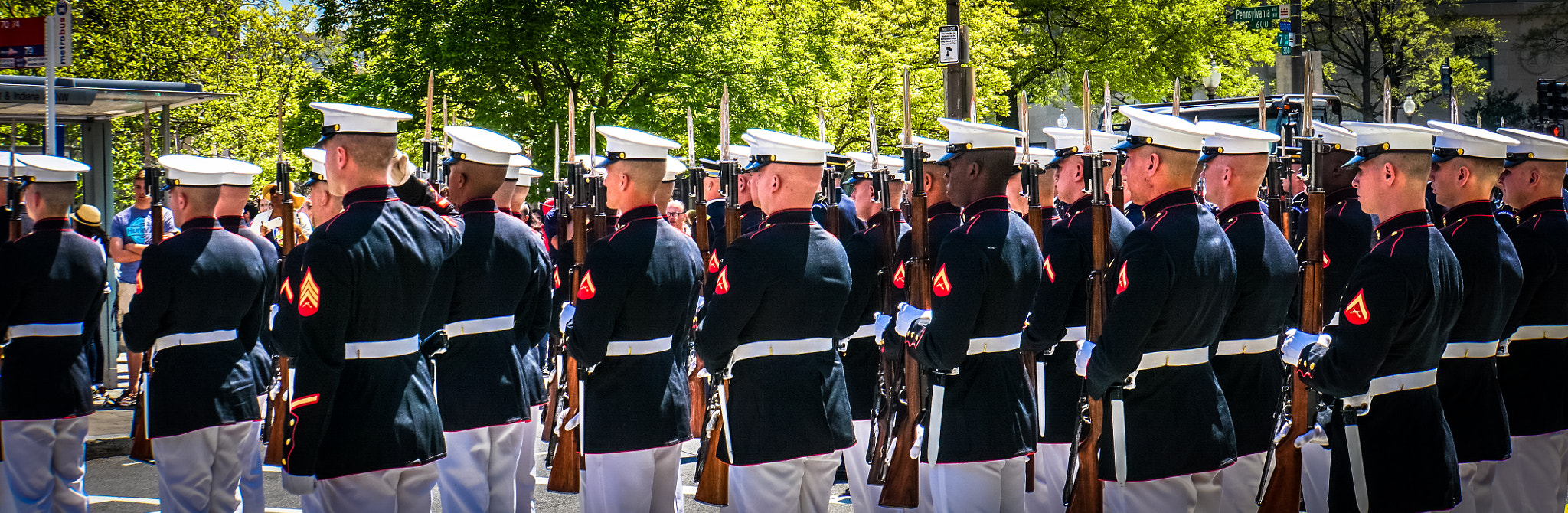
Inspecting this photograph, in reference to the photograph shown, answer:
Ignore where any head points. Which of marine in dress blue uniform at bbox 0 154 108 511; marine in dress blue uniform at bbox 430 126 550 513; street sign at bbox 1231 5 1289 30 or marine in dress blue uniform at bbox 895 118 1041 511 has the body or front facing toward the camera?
the street sign

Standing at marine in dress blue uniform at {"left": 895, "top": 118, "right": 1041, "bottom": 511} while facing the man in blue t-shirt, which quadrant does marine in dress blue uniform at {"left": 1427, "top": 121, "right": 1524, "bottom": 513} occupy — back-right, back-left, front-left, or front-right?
back-right
